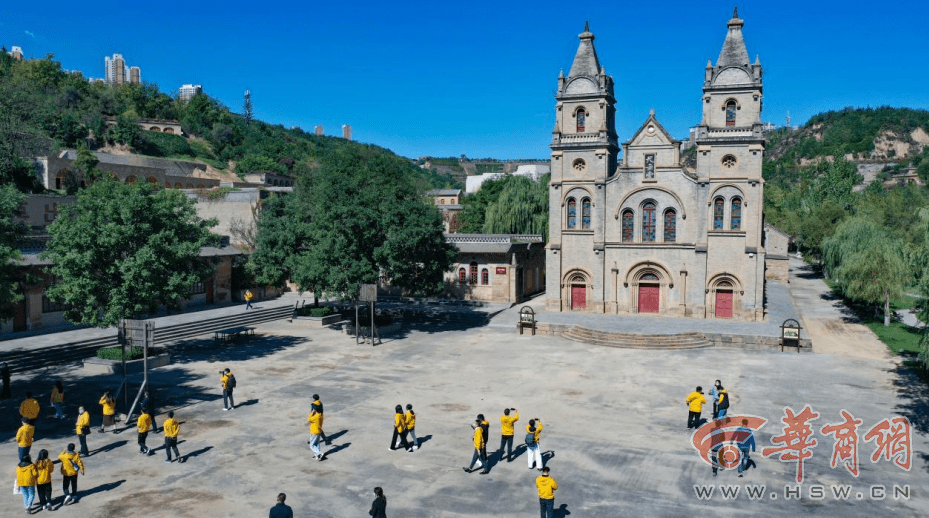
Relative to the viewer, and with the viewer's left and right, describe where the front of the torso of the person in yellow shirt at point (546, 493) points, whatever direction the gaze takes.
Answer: facing away from the viewer

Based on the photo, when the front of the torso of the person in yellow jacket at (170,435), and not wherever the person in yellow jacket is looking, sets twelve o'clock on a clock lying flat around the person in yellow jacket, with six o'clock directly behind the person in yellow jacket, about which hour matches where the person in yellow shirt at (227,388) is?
The person in yellow shirt is roughly at 1 o'clock from the person in yellow jacket.

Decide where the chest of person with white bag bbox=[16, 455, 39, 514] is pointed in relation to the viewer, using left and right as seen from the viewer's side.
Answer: facing away from the viewer

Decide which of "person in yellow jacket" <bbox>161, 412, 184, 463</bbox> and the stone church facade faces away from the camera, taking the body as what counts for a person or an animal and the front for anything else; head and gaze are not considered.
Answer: the person in yellow jacket

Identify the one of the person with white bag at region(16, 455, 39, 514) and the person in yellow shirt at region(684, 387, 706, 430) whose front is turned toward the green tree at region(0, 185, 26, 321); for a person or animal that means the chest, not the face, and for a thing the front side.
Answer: the person with white bag

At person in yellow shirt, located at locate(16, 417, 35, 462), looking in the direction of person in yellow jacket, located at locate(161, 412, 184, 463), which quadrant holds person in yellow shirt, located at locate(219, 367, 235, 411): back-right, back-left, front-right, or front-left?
front-left

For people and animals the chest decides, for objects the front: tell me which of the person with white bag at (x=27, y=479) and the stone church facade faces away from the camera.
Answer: the person with white bag

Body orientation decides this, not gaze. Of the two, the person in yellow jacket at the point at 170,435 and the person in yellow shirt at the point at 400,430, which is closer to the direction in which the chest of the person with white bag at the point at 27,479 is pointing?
the person in yellow jacket

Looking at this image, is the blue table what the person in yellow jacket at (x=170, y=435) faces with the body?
yes

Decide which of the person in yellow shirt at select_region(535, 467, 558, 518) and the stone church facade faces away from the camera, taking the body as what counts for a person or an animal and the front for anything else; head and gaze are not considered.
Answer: the person in yellow shirt

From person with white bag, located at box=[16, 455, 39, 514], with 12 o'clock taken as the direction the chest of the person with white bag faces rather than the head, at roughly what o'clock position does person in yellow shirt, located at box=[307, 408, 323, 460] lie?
The person in yellow shirt is roughly at 3 o'clock from the person with white bag.

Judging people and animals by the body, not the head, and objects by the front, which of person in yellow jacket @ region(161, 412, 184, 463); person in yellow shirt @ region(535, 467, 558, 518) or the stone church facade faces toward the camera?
the stone church facade

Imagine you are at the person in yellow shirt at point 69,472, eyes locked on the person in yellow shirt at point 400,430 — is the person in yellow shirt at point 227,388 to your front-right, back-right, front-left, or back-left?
front-left

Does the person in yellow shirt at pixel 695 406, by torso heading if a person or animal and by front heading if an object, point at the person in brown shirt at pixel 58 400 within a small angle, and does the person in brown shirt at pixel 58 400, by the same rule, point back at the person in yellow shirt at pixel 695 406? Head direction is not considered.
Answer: no

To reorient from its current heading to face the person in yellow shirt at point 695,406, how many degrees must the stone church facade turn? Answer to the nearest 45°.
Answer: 0° — it already faces them

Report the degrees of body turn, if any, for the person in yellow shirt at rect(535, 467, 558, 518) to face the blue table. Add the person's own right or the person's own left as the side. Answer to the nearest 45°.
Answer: approximately 45° to the person's own left
